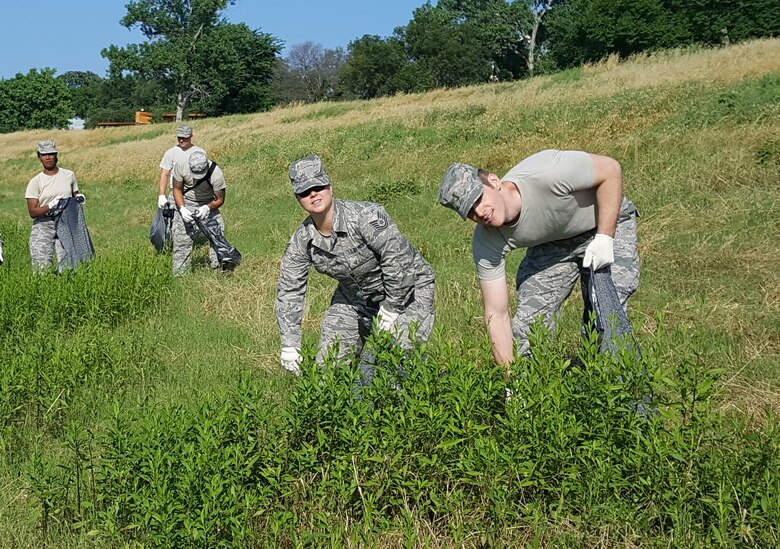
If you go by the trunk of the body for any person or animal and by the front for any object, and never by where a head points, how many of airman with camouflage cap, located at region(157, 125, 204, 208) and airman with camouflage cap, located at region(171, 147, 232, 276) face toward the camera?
2

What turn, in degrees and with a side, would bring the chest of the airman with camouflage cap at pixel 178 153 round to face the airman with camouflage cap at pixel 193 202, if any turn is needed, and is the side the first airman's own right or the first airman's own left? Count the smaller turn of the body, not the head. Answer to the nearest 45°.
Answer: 0° — they already face them

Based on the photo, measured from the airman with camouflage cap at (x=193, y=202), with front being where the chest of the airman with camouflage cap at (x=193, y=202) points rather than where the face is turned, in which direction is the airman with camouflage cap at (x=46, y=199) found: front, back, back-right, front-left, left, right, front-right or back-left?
right

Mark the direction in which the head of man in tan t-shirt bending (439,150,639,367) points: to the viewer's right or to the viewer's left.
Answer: to the viewer's left

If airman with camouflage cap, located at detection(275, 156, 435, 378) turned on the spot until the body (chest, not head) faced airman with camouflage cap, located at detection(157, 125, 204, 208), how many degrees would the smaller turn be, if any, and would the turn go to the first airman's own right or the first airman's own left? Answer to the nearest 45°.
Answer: approximately 135° to the first airman's own right

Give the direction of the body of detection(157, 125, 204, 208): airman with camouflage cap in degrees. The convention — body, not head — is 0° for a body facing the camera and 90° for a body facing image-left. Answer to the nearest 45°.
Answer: approximately 0°

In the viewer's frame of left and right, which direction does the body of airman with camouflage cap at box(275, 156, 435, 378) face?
facing the viewer and to the left of the viewer

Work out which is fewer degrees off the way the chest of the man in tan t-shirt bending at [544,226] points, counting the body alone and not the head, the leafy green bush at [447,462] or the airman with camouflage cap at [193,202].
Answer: the leafy green bush

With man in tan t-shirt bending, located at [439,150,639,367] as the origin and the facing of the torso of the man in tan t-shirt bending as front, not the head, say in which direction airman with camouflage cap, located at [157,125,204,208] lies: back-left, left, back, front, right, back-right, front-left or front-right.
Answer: right

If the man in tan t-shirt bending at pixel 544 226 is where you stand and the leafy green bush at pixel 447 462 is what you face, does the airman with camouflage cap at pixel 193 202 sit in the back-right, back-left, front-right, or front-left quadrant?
back-right

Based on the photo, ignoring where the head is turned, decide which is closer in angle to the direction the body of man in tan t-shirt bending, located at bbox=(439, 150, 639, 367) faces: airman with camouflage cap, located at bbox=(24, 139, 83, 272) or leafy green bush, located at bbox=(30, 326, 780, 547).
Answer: the leafy green bush

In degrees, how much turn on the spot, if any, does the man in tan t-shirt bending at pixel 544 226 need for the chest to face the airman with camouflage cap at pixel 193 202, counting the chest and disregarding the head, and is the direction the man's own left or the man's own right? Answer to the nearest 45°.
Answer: approximately 90° to the man's own right
